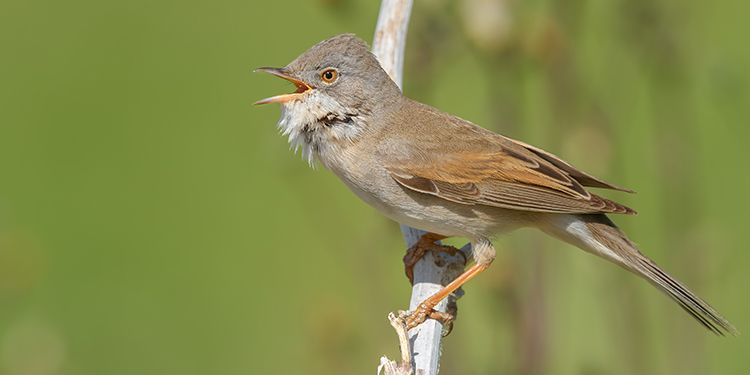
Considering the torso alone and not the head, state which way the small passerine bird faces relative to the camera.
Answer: to the viewer's left
